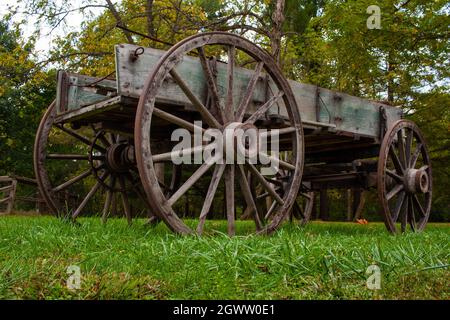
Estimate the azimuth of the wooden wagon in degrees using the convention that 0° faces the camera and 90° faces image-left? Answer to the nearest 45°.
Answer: approximately 225°
